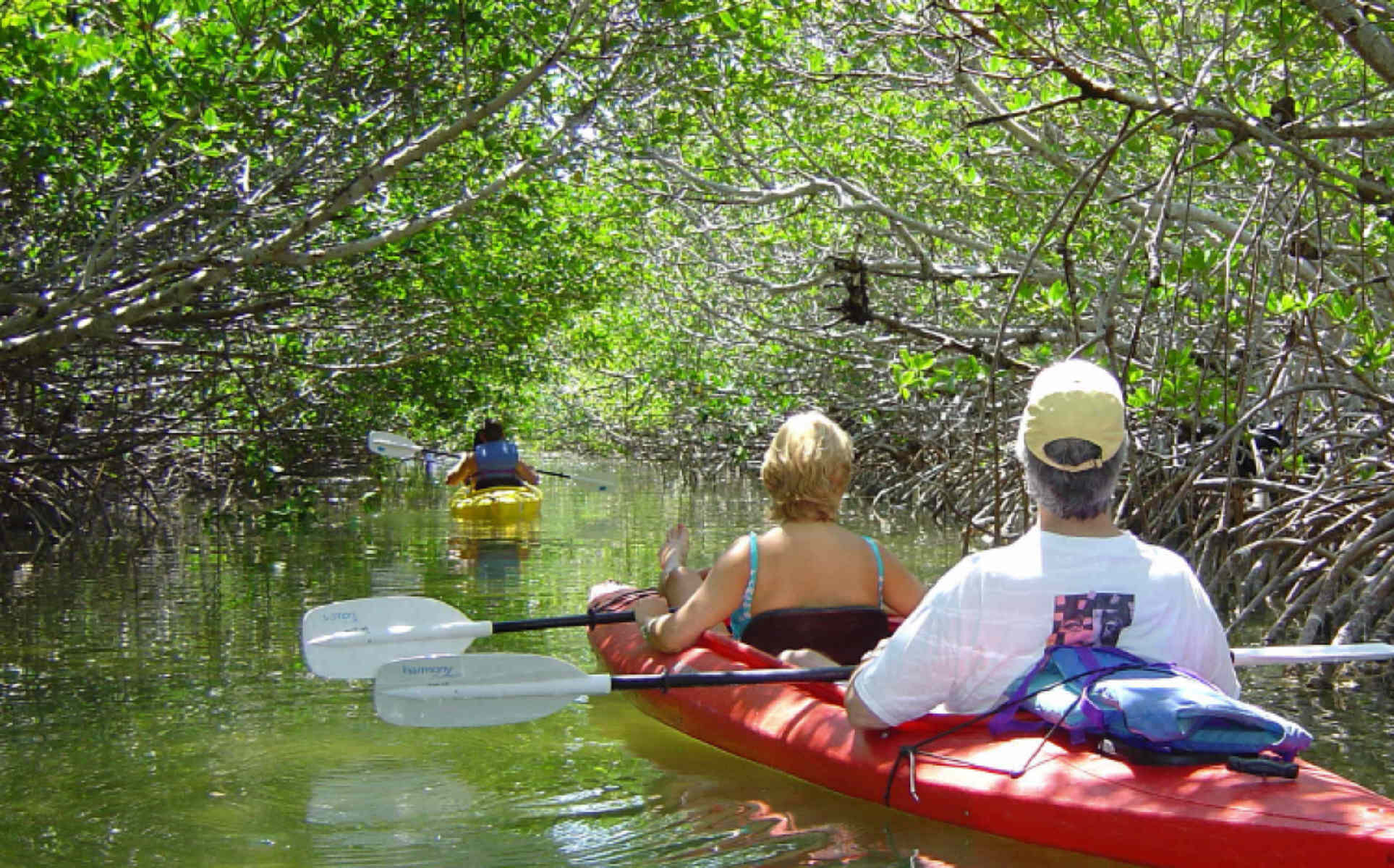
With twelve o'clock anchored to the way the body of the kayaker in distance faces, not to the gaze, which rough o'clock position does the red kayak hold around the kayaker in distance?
The red kayak is roughly at 6 o'clock from the kayaker in distance.

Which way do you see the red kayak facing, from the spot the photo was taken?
facing away from the viewer and to the left of the viewer

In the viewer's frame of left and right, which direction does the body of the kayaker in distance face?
facing away from the viewer

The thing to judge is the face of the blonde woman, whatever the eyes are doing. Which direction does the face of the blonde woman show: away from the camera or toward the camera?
away from the camera

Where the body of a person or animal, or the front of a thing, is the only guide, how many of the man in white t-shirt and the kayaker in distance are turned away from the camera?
2

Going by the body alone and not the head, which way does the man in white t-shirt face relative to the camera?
away from the camera

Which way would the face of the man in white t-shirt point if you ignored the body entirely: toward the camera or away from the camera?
away from the camera

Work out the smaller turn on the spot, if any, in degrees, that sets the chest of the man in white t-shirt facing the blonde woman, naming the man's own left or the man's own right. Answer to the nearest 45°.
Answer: approximately 45° to the man's own left
